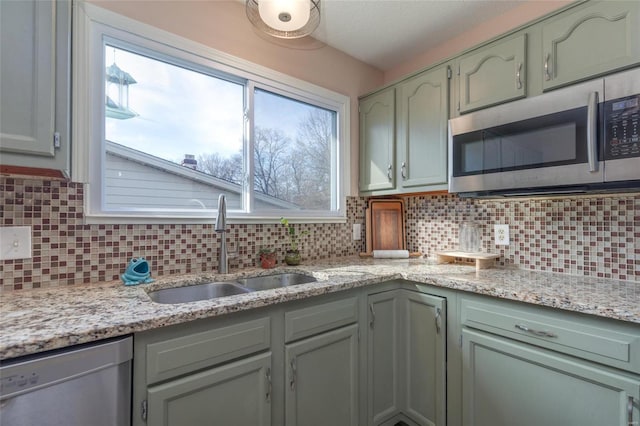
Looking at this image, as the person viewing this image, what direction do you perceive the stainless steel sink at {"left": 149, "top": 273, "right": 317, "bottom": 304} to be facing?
facing the viewer and to the right of the viewer

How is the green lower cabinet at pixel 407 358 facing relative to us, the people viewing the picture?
facing the viewer

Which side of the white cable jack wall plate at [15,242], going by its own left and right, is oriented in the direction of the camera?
front

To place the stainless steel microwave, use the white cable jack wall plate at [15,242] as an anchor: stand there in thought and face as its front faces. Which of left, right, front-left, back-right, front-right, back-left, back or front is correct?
front-left

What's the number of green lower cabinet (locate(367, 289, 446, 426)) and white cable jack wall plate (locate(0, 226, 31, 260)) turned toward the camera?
2

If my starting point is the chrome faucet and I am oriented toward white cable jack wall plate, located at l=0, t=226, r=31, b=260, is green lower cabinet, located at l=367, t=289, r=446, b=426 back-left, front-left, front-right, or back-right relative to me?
back-left

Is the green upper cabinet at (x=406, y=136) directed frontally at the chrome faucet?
yes

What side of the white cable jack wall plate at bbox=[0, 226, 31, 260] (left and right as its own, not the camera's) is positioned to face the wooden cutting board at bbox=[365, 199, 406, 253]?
left

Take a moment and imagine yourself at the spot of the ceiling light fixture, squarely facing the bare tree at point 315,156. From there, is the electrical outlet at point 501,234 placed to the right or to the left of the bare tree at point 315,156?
right

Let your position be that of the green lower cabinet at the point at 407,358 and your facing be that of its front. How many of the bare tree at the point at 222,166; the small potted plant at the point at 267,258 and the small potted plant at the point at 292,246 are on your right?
3
